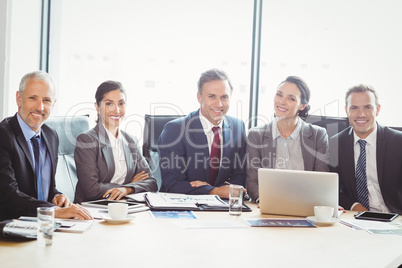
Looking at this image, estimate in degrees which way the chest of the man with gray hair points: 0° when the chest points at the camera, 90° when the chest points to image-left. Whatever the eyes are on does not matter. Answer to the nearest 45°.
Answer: approximately 315°

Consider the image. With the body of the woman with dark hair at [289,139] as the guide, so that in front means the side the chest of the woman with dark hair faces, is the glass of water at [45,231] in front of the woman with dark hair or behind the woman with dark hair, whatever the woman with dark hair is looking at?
in front

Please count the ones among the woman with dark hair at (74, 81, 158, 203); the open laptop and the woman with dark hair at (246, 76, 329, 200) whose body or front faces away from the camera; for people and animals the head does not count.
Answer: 1

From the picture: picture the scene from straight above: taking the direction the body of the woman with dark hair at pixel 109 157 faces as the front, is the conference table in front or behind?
in front

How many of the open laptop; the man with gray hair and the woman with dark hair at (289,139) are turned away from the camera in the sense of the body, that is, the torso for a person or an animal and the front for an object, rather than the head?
1

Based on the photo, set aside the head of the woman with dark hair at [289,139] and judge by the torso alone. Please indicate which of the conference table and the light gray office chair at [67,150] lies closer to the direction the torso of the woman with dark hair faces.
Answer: the conference table

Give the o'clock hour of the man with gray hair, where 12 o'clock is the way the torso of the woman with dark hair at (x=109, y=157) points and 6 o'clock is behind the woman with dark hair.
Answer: The man with gray hair is roughly at 3 o'clock from the woman with dark hair.

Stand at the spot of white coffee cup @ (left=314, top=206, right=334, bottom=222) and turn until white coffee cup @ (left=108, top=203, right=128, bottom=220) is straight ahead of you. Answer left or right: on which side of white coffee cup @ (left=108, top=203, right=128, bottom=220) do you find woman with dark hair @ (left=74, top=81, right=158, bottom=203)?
right

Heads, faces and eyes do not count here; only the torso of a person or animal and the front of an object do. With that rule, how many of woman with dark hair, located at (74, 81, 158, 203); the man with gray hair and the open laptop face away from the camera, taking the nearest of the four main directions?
1

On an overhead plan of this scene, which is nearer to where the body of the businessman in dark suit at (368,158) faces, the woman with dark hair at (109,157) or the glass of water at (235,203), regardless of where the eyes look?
the glass of water

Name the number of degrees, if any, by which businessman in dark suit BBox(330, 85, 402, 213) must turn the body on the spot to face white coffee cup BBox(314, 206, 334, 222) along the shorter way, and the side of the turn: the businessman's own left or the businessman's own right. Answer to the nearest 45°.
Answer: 0° — they already face it
